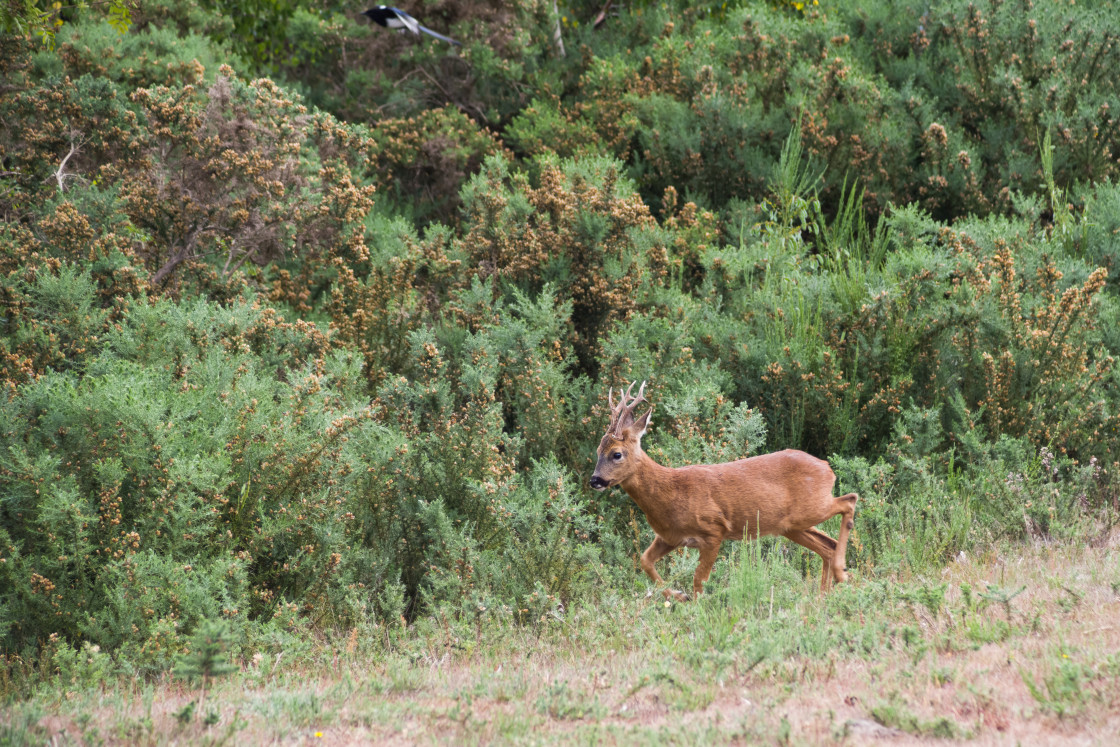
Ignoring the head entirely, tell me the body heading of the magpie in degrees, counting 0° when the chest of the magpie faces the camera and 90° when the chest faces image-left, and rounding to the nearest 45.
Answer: approximately 90°

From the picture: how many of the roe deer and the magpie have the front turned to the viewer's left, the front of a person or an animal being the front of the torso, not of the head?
2

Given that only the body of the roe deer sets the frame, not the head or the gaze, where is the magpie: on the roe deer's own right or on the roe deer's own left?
on the roe deer's own right

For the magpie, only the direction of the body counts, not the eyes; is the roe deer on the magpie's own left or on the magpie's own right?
on the magpie's own left

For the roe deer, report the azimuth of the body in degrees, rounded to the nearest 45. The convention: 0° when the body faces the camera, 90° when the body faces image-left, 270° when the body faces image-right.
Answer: approximately 90°
